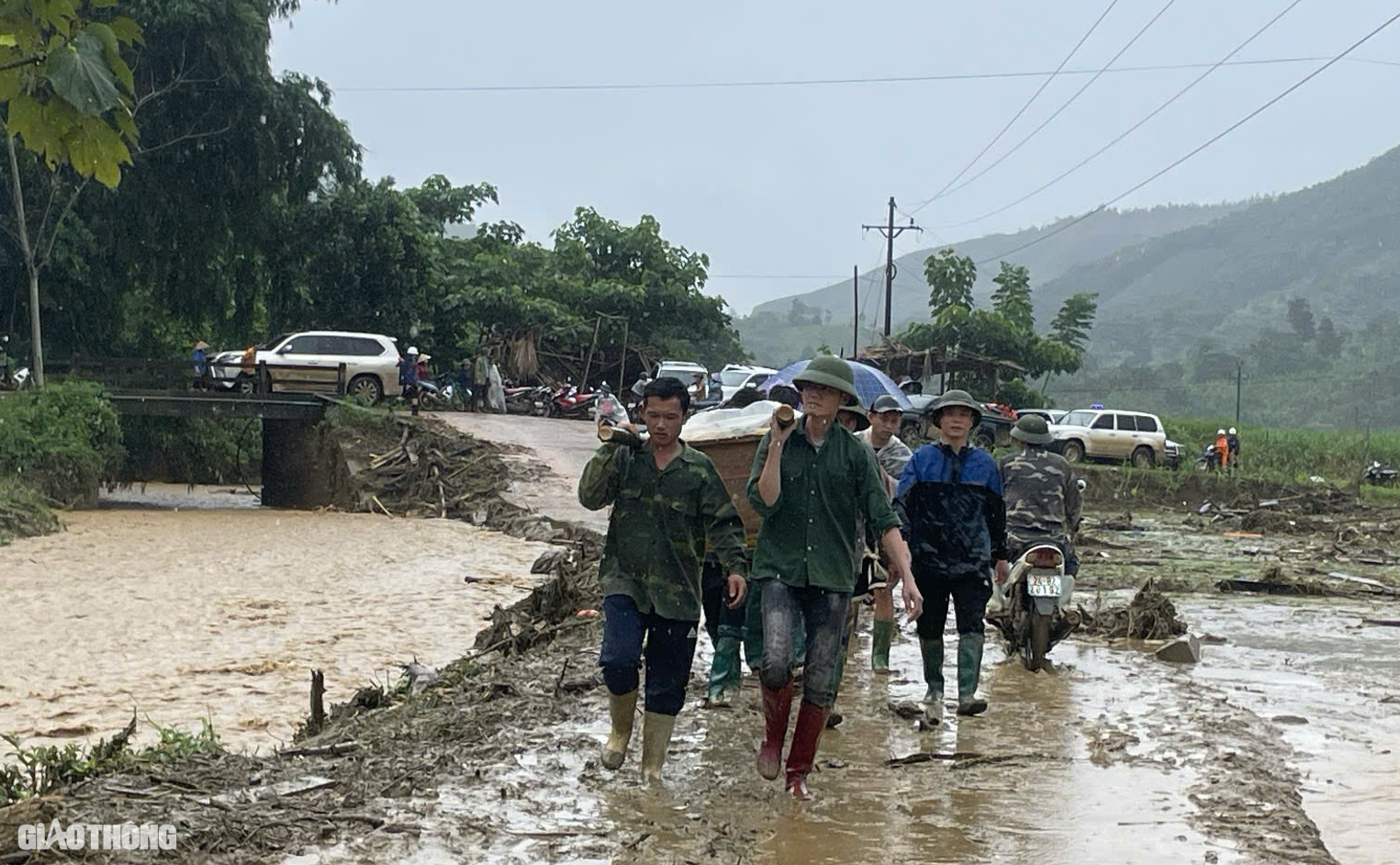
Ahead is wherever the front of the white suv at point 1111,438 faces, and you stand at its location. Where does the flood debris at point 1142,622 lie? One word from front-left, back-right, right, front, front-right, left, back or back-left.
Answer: left

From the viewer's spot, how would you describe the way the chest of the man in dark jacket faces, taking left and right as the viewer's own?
facing the viewer

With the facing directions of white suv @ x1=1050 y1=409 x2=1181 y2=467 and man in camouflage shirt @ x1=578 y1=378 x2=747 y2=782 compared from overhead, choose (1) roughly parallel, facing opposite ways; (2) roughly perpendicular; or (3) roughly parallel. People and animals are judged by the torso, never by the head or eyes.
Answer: roughly perpendicular

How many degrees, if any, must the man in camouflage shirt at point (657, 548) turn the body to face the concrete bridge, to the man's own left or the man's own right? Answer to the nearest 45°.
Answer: approximately 180°

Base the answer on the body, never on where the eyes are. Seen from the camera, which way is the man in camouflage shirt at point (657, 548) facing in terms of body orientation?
toward the camera

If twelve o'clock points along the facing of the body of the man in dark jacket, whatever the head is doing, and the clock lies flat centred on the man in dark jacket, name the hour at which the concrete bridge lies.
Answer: The concrete bridge is roughly at 5 o'clock from the man in dark jacket.

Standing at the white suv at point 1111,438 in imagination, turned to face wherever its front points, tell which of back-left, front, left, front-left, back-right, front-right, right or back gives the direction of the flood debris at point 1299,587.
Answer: left

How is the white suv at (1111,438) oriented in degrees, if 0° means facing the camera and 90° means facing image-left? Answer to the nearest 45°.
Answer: approximately 90°

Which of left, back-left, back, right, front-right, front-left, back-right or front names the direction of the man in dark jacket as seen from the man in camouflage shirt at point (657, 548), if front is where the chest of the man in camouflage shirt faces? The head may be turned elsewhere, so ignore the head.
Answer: back-left
